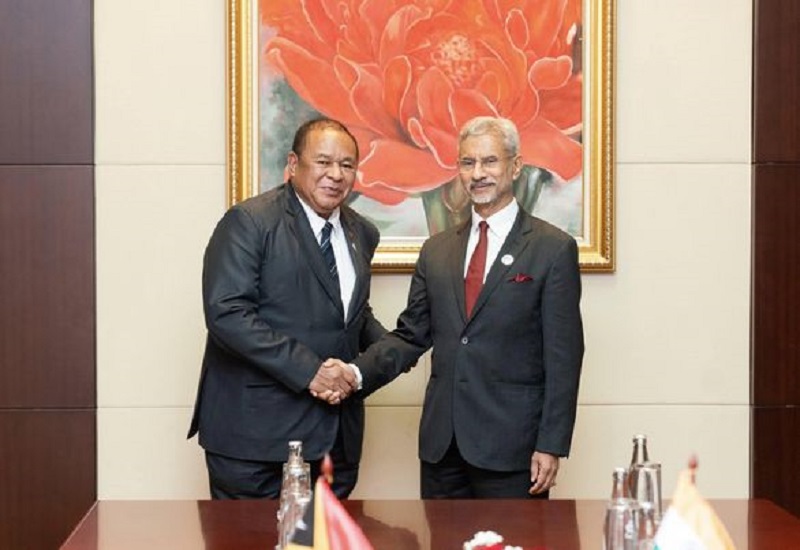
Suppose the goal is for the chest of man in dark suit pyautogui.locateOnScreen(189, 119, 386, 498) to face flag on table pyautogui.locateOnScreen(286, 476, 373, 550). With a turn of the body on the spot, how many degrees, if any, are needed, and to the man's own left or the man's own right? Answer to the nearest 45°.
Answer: approximately 45° to the man's own right

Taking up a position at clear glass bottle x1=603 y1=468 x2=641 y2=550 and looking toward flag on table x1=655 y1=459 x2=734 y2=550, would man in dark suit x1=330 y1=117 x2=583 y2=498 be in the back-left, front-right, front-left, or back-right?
back-left

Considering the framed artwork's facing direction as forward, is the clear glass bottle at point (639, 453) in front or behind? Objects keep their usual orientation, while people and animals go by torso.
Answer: in front

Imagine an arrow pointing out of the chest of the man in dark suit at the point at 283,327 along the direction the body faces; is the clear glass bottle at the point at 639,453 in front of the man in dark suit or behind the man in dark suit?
in front

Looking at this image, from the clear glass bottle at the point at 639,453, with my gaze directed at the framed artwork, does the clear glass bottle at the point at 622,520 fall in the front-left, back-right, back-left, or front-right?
back-left

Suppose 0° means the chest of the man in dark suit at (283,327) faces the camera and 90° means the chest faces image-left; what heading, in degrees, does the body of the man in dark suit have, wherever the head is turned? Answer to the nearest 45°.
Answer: approximately 315°

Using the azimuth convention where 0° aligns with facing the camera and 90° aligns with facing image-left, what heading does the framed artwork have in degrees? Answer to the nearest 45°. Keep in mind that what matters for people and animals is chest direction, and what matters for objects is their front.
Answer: approximately 0°
